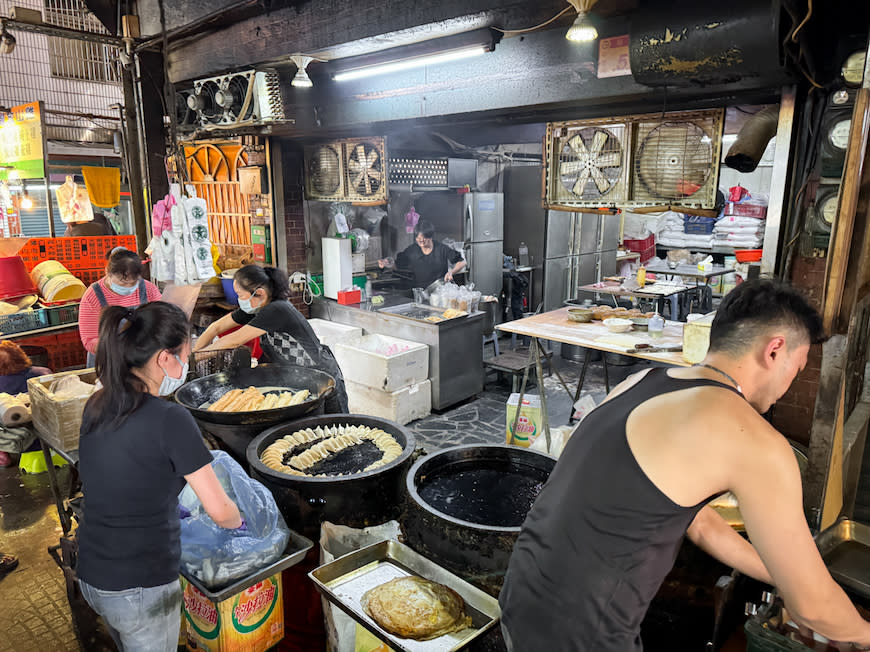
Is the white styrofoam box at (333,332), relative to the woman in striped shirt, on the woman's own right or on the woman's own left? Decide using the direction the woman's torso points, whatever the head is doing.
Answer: on the woman's own left

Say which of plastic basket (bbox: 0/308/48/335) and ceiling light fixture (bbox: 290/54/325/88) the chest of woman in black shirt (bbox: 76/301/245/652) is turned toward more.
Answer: the ceiling light fixture

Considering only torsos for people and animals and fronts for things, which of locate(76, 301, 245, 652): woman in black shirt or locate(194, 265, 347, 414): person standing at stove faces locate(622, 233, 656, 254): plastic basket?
the woman in black shirt

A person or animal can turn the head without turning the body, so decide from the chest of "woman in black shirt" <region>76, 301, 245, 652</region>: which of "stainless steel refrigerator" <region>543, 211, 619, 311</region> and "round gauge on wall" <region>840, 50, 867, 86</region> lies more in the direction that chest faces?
the stainless steel refrigerator

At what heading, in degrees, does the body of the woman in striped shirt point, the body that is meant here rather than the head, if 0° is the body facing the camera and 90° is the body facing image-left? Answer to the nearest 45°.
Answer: approximately 0°

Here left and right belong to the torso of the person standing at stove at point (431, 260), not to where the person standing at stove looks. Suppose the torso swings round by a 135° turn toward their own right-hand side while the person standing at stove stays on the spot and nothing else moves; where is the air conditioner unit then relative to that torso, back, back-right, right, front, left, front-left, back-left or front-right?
left

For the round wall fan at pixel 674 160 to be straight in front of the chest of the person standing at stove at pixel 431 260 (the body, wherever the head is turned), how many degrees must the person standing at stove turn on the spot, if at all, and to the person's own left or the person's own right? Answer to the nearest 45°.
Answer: approximately 45° to the person's own left

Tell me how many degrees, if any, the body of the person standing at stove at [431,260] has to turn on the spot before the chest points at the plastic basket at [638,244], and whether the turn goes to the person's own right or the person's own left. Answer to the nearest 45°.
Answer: approximately 135° to the person's own left

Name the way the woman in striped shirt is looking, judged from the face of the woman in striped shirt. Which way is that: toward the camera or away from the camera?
toward the camera

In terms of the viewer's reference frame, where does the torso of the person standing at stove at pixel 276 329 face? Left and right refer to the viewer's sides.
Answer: facing to the left of the viewer

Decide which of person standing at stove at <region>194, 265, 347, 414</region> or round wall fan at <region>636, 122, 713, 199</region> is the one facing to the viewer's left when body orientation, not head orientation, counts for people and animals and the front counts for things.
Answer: the person standing at stove

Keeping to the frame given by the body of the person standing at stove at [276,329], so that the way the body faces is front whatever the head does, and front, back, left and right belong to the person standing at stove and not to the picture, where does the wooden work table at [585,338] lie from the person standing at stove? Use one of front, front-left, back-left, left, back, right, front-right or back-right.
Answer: back

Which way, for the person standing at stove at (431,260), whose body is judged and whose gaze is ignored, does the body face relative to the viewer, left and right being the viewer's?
facing the viewer

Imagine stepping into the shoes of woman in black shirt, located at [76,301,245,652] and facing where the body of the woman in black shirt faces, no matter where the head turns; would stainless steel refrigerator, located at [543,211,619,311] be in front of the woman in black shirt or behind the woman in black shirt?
in front

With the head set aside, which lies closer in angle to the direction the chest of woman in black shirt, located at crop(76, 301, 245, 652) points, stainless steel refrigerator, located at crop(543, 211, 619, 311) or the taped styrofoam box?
the stainless steel refrigerator

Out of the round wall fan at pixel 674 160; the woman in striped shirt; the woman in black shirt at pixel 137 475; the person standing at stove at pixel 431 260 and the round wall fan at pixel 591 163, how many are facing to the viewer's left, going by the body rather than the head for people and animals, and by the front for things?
0

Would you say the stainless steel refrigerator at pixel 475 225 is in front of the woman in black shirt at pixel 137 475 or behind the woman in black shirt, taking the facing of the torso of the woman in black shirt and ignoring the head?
in front
